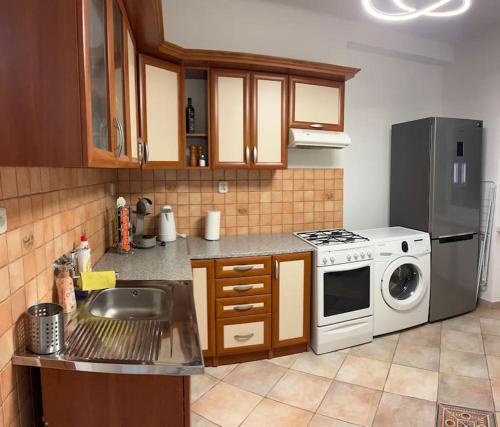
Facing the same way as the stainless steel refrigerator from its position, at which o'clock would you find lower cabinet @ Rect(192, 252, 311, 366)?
The lower cabinet is roughly at 3 o'clock from the stainless steel refrigerator.

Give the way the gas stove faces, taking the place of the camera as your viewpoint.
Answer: facing the viewer and to the right of the viewer

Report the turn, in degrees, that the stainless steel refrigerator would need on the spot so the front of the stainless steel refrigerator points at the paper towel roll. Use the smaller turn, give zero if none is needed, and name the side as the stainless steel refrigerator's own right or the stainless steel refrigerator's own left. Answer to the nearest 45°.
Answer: approximately 90° to the stainless steel refrigerator's own right

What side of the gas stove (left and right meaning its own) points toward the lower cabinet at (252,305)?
right

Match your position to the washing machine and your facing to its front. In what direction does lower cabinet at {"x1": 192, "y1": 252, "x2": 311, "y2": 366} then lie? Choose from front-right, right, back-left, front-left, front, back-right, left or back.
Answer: right

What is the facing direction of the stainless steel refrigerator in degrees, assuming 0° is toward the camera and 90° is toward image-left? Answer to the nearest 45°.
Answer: approximately 315°

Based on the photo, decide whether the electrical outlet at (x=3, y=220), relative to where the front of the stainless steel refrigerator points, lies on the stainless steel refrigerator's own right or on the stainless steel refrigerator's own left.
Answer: on the stainless steel refrigerator's own right

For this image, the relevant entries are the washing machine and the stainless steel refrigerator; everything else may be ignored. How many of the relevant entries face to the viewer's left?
0

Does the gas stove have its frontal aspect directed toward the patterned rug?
yes

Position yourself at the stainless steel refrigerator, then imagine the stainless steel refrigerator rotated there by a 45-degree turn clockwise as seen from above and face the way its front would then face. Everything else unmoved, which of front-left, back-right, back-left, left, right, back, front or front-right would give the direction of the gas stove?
front-right

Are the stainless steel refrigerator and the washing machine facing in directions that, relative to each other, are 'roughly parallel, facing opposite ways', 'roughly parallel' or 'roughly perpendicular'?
roughly parallel

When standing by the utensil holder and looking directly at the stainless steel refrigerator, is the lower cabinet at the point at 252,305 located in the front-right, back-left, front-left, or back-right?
front-left
